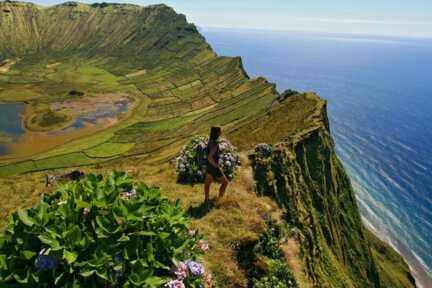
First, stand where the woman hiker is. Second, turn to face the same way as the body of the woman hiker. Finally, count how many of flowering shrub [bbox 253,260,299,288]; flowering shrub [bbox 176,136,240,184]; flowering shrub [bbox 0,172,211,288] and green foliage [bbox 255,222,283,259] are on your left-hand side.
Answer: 1

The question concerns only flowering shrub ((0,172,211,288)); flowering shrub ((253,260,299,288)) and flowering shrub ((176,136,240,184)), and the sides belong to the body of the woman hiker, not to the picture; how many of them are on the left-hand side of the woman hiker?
1

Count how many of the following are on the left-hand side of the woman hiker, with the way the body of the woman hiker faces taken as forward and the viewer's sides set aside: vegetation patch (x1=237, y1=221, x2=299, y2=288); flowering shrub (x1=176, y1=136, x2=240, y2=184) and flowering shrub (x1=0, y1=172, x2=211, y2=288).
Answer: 1

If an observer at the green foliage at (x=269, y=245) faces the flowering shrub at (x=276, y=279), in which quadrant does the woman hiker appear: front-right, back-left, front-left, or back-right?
back-right
